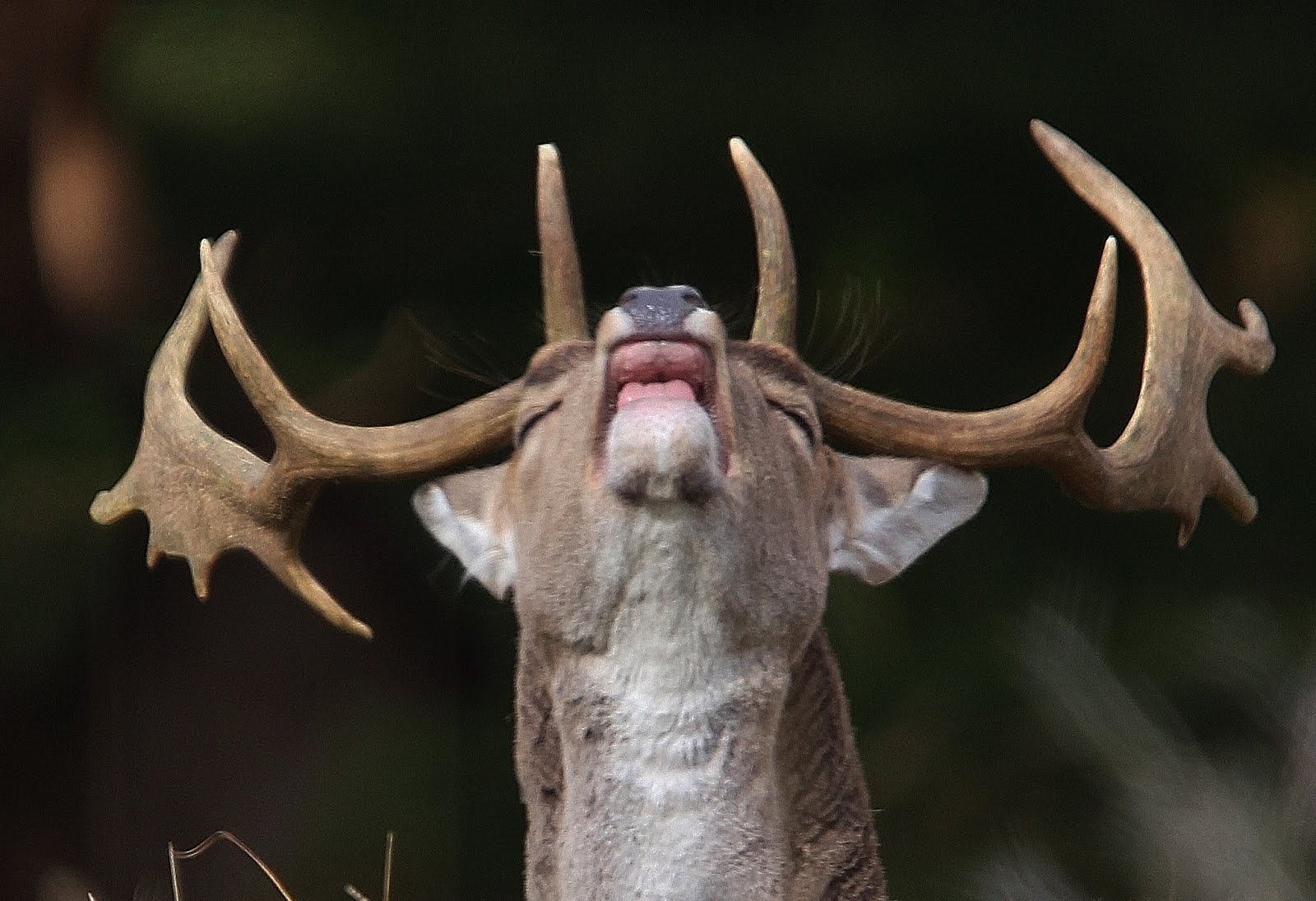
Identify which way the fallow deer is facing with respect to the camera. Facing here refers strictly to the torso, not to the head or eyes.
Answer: toward the camera
